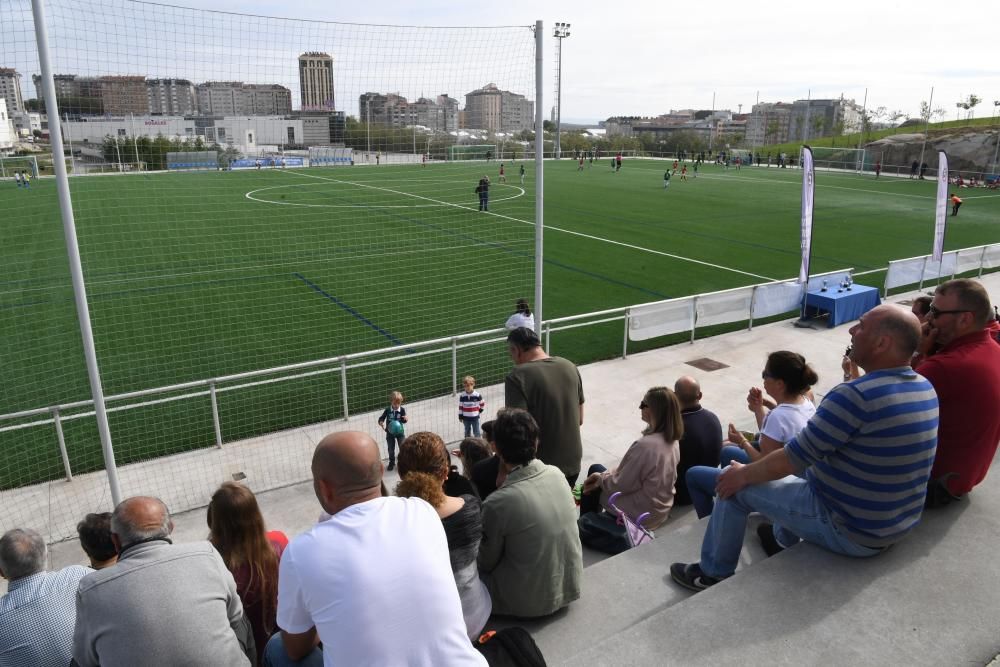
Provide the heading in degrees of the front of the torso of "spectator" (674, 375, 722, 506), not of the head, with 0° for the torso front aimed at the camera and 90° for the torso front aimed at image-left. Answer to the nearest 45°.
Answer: approximately 135°

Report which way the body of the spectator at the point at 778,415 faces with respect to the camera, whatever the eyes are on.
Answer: to the viewer's left

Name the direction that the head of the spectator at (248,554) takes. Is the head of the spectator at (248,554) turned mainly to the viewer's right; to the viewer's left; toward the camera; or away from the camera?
away from the camera

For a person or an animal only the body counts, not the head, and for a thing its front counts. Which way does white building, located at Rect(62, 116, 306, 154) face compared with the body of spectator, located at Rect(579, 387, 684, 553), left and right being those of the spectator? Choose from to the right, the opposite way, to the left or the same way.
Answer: the opposite way

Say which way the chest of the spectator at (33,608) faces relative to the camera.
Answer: away from the camera

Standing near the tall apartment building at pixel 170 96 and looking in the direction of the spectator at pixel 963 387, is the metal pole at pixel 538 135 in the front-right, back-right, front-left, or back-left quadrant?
front-left

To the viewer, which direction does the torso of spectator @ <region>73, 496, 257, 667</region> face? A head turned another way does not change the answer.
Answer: away from the camera

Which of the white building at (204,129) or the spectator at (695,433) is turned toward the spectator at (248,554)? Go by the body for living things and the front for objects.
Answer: the white building

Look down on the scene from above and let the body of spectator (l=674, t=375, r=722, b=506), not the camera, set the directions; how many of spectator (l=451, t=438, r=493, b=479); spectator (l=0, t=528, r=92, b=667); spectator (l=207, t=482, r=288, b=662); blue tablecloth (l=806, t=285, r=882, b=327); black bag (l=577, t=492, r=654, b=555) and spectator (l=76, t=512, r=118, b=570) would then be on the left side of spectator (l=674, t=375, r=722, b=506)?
5

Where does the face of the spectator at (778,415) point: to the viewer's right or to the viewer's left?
to the viewer's left

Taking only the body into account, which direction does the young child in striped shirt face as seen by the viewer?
toward the camera

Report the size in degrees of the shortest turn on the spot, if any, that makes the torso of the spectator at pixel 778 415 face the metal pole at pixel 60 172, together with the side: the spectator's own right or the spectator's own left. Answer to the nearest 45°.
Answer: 0° — they already face it

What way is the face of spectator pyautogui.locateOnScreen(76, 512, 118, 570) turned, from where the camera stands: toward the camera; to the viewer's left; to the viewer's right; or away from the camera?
away from the camera

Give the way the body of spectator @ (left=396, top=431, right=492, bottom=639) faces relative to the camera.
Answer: away from the camera

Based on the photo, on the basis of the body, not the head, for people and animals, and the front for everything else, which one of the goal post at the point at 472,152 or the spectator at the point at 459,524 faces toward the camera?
the goal post

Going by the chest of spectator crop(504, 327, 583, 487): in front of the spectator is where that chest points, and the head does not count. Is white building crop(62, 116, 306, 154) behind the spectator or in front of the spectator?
in front

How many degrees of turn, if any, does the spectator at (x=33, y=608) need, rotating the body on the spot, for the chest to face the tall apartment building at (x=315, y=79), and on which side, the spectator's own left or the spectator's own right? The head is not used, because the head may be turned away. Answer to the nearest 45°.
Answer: approximately 45° to the spectator's own right

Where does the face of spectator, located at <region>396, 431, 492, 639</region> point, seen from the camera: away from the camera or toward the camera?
away from the camera

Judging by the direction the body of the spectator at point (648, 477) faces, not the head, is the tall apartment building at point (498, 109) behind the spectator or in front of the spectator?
in front
